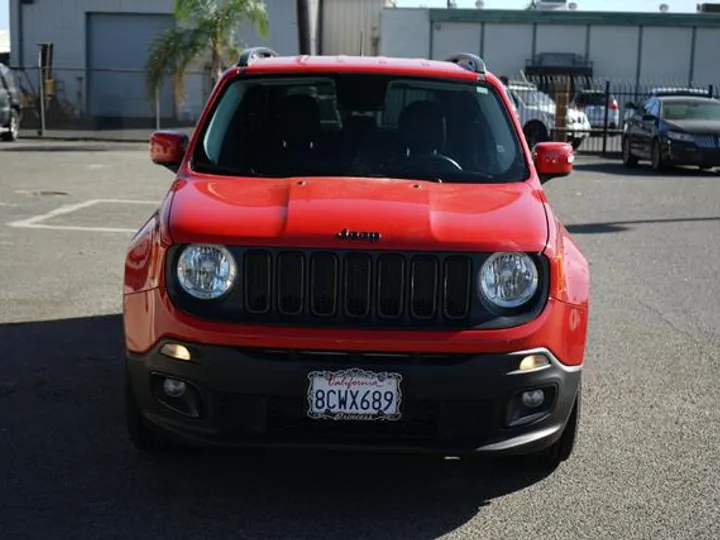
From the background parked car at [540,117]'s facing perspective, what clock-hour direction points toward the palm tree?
The palm tree is roughly at 4 o'clock from the background parked car.

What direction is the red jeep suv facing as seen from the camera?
toward the camera

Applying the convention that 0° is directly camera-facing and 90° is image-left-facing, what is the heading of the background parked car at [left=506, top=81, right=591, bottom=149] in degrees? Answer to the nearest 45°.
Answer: approximately 315°

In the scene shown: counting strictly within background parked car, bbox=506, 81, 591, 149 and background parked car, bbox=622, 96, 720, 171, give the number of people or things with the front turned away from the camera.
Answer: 0

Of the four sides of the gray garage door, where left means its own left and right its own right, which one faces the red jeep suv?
front

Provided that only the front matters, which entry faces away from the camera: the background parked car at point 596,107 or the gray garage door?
the background parked car

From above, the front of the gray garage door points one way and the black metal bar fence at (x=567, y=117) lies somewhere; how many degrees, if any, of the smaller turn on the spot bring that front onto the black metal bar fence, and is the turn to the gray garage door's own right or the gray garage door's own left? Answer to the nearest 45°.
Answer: approximately 45° to the gray garage door's own left

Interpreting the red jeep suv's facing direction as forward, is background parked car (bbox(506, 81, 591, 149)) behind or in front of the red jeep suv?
behind

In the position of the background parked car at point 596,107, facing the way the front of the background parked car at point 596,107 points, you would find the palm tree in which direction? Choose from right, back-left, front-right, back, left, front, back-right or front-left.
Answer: back-left

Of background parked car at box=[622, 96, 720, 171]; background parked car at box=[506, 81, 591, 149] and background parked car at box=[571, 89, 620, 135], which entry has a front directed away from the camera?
background parked car at box=[571, 89, 620, 135]

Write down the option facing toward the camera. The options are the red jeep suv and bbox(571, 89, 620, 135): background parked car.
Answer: the red jeep suv

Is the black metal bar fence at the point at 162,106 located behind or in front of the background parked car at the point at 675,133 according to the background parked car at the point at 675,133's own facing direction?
behind
